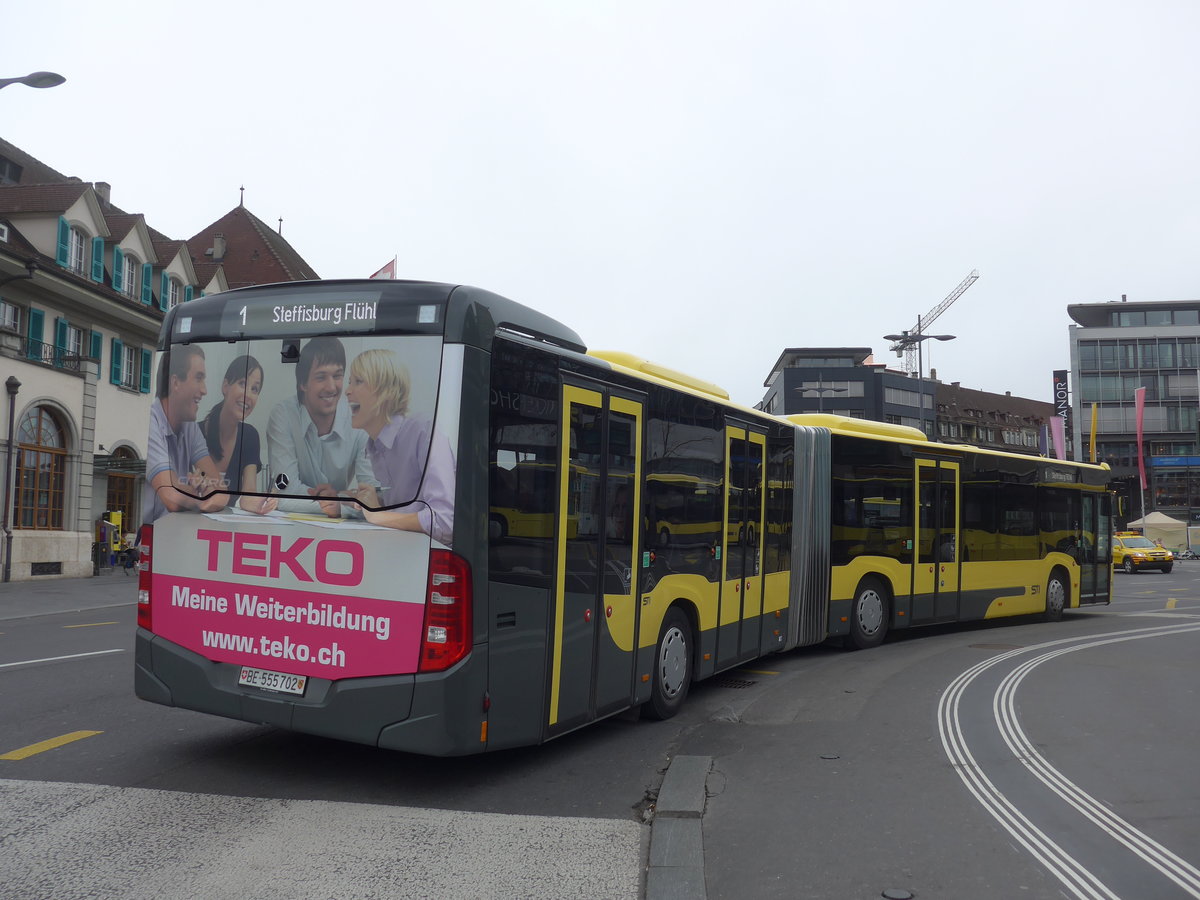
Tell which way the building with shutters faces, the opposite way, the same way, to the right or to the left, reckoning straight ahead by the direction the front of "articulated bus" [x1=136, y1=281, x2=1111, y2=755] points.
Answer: to the right

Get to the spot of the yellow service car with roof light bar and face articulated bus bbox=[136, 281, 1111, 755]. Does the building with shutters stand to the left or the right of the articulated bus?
right

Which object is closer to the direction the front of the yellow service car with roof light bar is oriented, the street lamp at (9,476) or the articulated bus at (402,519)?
the articulated bus

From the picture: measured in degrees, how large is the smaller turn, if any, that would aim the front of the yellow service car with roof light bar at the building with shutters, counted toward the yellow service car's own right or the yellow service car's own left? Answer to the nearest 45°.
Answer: approximately 90° to the yellow service car's own right

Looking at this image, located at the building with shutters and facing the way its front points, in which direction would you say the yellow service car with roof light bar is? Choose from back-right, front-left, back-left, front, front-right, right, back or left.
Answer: front-left

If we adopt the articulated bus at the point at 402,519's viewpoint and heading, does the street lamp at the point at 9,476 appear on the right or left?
on its left

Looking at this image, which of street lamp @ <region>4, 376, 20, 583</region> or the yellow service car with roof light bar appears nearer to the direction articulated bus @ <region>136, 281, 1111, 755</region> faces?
the yellow service car with roof light bar

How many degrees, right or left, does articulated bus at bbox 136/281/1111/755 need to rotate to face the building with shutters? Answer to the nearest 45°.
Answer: approximately 90° to its left

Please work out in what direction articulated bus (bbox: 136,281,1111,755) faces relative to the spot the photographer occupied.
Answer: facing away from the viewer and to the right of the viewer
